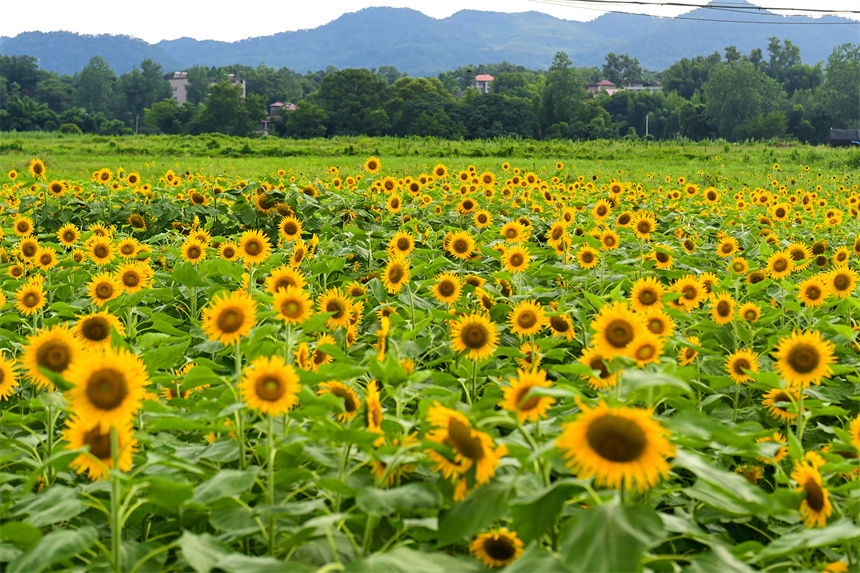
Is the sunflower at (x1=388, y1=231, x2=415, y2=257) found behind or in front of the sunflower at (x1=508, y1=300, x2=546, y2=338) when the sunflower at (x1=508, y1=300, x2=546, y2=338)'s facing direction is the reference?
behind

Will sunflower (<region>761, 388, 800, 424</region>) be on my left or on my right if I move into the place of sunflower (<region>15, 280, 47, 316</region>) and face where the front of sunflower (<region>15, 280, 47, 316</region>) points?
on my left

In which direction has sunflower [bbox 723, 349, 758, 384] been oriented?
toward the camera

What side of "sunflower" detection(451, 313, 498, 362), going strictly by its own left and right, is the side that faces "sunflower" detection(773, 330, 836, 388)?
left

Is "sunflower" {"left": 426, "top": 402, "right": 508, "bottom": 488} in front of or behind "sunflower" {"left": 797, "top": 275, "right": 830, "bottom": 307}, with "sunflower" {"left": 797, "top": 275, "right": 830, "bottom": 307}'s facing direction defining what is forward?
in front

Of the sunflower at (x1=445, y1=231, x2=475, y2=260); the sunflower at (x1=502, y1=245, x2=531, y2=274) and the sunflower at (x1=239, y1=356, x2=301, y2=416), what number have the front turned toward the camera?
3

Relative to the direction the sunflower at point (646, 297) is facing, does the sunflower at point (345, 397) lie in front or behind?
in front

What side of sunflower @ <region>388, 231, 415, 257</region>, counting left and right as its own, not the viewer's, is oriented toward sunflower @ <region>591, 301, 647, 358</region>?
front

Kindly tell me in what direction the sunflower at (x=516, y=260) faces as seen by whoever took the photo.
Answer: facing the viewer

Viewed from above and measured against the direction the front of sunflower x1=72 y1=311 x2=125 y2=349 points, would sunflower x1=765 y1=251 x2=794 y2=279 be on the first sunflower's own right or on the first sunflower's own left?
on the first sunflower's own left

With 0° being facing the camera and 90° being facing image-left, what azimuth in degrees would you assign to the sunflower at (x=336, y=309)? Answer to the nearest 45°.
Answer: approximately 0°

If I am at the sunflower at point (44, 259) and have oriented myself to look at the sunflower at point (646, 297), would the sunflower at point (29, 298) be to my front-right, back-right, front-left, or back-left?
front-right

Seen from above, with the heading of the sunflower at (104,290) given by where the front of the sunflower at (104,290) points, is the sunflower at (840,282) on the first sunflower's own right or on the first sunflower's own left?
on the first sunflower's own left

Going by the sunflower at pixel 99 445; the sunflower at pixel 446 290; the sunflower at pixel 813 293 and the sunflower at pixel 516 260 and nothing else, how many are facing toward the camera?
4

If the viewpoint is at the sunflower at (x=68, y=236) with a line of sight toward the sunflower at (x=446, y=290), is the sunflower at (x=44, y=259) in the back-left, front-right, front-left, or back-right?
front-right

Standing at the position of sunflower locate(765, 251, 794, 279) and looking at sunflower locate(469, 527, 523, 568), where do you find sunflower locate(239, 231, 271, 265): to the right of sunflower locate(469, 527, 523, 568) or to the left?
right

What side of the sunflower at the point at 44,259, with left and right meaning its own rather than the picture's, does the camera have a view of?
front

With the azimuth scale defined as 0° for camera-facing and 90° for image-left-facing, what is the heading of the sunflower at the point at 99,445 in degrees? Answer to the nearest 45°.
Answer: approximately 0°
